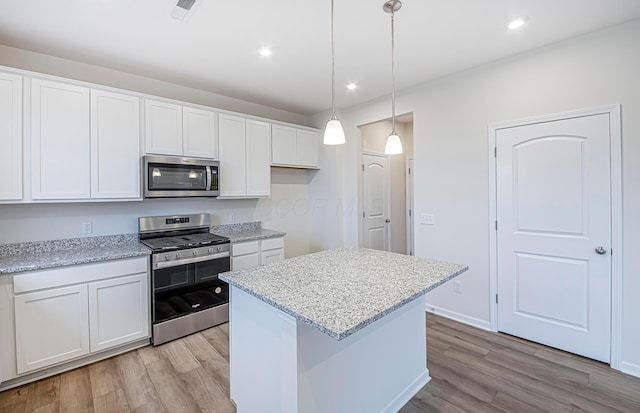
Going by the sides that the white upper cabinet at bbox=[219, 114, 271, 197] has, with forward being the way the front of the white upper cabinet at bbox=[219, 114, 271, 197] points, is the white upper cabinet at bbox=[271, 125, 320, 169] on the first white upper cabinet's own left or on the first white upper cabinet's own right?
on the first white upper cabinet's own left

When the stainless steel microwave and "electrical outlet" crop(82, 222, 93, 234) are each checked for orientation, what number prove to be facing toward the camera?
2

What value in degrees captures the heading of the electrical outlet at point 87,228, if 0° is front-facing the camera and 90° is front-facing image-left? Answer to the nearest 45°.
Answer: approximately 0°
